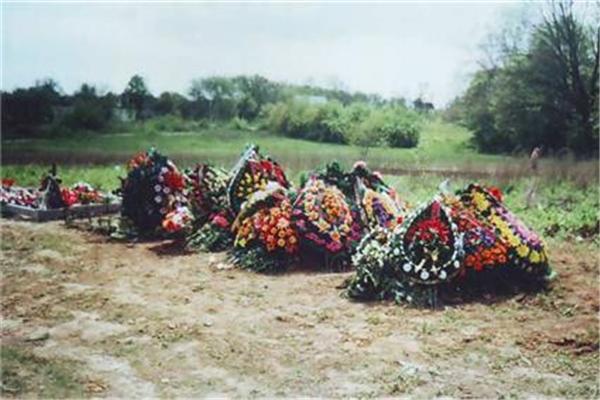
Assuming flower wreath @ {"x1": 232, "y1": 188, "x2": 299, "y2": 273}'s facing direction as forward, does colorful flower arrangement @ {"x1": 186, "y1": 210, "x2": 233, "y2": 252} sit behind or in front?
behind

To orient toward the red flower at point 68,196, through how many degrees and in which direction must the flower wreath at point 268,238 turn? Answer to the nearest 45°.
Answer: approximately 135° to its right

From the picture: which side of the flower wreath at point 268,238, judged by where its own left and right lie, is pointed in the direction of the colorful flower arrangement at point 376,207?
left

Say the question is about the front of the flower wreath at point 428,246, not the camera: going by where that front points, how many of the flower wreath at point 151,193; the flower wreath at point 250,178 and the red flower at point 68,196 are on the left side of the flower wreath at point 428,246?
0

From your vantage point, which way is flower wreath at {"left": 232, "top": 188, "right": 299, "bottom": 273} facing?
toward the camera

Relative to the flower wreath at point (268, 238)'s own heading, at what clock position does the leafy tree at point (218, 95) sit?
The leafy tree is roughly at 6 o'clock from the flower wreath.

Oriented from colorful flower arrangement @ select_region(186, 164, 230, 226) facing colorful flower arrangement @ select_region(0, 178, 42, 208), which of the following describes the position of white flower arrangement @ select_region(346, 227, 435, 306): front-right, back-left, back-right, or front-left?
back-left

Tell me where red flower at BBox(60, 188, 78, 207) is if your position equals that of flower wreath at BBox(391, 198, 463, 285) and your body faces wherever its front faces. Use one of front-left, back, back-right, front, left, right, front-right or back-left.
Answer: back-right

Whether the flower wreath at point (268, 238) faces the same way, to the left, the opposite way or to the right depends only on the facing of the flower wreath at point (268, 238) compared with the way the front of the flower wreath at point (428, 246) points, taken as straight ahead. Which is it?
the same way

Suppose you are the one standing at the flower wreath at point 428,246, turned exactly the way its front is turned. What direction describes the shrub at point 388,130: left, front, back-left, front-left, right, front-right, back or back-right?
back

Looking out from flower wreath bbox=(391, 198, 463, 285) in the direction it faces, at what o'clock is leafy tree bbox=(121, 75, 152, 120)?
The leafy tree is roughly at 5 o'clock from the flower wreath.

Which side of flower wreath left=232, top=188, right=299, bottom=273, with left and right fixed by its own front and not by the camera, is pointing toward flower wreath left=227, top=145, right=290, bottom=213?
back

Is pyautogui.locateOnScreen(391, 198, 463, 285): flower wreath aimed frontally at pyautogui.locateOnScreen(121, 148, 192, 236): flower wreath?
no

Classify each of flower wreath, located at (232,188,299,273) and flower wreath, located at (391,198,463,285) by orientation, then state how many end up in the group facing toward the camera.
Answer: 2
